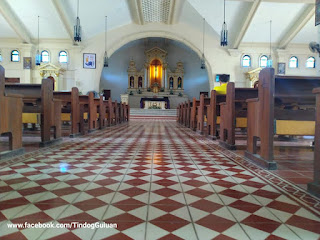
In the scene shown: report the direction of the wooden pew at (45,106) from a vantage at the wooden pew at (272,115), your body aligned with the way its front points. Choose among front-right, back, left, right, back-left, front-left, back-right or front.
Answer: front-left

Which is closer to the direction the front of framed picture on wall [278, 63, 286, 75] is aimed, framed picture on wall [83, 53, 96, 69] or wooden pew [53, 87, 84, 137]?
the wooden pew

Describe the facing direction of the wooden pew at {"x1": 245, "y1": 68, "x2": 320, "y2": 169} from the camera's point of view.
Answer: facing away from the viewer and to the left of the viewer

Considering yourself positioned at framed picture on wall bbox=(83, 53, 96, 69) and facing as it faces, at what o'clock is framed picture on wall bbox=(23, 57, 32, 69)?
framed picture on wall bbox=(23, 57, 32, 69) is roughly at 3 o'clock from framed picture on wall bbox=(83, 53, 96, 69).

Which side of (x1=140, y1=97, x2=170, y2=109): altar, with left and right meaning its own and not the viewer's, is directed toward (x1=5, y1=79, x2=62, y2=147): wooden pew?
front

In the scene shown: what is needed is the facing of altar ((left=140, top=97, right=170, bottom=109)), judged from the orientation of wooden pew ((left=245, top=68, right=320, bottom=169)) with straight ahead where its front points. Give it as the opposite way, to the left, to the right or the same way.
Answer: the opposite way

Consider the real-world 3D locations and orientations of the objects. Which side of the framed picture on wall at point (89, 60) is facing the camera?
front

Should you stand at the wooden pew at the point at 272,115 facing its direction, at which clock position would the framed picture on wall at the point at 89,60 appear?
The framed picture on wall is roughly at 12 o'clock from the wooden pew.

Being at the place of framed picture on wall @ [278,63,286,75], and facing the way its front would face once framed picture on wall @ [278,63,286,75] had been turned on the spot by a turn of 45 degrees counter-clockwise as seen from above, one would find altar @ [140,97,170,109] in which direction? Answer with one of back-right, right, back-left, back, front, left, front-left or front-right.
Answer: back-right

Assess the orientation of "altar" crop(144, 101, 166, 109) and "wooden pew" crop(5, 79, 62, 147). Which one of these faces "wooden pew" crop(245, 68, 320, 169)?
the altar

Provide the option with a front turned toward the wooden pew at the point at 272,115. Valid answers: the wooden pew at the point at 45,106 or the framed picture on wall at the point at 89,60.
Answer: the framed picture on wall

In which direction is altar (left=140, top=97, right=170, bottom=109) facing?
toward the camera

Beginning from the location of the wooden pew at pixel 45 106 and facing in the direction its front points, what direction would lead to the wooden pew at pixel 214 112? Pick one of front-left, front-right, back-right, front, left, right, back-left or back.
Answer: front-right
